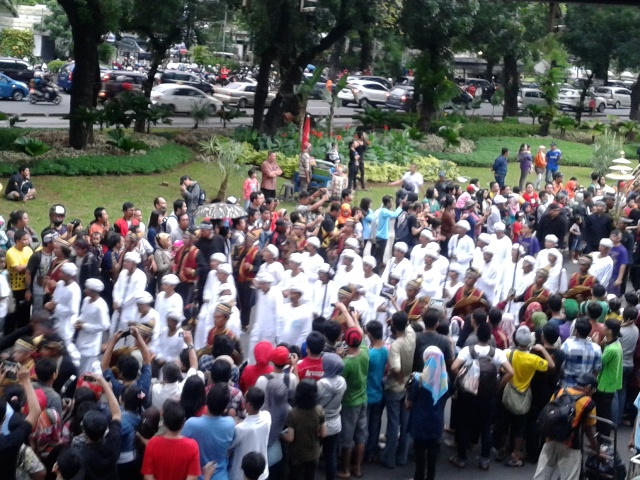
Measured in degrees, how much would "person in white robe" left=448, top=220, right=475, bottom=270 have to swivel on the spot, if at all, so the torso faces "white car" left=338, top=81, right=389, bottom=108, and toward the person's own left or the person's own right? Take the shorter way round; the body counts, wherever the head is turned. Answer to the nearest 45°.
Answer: approximately 135° to the person's own right

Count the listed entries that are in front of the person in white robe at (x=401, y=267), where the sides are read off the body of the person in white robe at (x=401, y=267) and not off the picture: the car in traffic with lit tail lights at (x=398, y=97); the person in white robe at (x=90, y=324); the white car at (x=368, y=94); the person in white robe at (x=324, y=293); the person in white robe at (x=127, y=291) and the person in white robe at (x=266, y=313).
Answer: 4

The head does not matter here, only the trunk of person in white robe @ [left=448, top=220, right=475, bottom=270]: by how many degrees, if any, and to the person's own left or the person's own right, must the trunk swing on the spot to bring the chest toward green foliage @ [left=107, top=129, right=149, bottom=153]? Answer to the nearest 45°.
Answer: approximately 90° to the person's own right

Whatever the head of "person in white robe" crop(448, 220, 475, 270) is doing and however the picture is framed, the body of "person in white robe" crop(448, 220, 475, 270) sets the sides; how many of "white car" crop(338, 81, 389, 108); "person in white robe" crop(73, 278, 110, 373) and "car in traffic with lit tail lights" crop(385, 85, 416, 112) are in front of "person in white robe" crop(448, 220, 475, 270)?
1

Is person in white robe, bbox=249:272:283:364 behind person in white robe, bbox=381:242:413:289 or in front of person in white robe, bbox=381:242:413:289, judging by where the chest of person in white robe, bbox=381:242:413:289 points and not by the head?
in front

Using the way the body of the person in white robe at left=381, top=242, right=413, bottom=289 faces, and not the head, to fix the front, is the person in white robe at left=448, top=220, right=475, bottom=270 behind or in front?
behind
